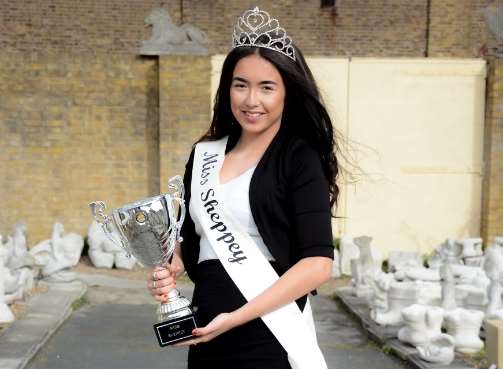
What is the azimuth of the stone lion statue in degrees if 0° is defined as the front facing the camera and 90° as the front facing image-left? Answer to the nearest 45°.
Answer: approximately 90°

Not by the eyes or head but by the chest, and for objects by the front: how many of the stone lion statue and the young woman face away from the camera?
0

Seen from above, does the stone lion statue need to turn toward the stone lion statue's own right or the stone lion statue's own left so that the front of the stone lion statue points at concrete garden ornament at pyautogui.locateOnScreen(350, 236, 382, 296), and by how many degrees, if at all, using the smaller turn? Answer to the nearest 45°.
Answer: approximately 135° to the stone lion statue's own left

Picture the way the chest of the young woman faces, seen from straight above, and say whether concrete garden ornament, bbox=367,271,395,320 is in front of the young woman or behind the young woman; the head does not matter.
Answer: behind

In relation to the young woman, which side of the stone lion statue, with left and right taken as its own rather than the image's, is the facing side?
left

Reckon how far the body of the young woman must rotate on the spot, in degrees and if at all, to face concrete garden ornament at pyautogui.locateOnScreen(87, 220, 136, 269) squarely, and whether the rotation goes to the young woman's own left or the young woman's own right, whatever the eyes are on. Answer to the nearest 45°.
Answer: approximately 135° to the young woman's own right

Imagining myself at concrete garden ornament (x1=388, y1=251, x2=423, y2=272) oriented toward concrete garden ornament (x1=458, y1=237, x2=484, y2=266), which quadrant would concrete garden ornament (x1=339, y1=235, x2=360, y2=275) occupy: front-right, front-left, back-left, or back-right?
back-left

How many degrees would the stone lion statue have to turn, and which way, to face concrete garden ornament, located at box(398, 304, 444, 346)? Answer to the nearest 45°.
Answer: approximately 90° to its left

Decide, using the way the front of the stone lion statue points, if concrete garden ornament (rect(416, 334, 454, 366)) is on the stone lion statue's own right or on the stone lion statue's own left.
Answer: on the stone lion statue's own left

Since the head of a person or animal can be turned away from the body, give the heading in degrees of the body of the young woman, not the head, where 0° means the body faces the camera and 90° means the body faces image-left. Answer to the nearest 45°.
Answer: approximately 45°
